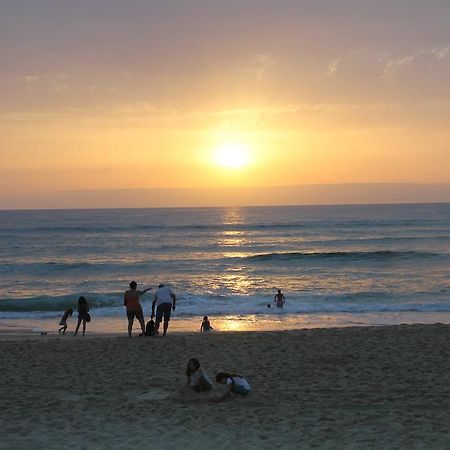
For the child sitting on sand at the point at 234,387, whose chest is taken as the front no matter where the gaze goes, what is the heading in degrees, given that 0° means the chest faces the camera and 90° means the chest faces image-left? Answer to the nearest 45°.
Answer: approximately 90°

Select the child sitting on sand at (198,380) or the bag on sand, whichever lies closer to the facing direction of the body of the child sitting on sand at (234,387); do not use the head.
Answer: the child sitting on sand

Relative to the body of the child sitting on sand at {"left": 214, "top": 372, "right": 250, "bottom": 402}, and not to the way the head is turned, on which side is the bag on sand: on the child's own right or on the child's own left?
on the child's own right

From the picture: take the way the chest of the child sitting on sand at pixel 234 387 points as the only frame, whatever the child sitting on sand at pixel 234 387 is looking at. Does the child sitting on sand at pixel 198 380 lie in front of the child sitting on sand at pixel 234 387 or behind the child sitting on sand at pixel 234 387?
in front

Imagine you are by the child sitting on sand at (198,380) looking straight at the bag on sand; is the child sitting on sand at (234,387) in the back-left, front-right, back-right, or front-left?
back-right
